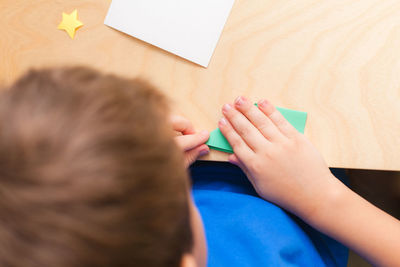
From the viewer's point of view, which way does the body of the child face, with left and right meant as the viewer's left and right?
facing away from the viewer and to the right of the viewer
